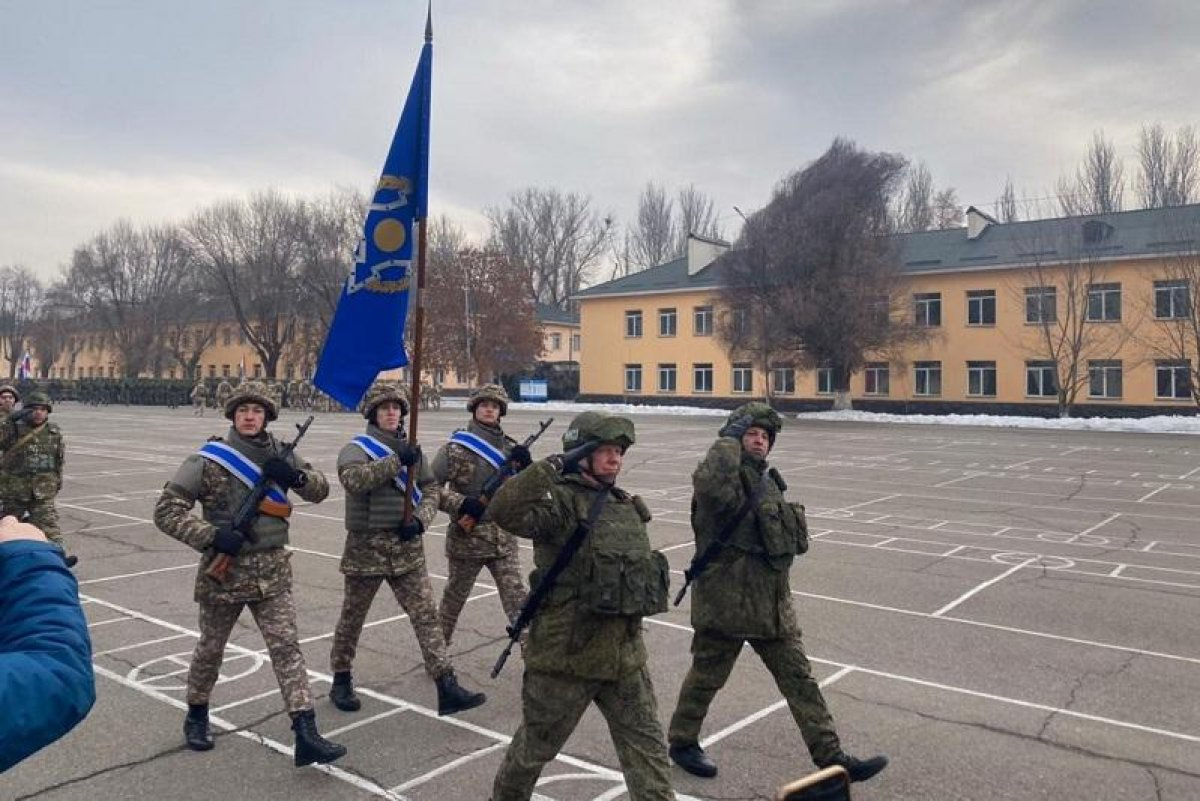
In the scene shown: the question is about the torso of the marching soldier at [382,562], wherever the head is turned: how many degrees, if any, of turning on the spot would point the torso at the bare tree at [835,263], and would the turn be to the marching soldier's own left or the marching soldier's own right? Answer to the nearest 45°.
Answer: approximately 90° to the marching soldier's own left

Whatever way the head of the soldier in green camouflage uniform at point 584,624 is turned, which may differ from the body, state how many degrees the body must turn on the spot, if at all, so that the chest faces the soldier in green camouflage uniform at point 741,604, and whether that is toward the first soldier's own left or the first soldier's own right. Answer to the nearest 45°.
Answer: approximately 90° to the first soldier's own left

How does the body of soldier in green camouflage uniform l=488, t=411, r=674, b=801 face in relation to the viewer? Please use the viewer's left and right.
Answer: facing the viewer and to the right of the viewer

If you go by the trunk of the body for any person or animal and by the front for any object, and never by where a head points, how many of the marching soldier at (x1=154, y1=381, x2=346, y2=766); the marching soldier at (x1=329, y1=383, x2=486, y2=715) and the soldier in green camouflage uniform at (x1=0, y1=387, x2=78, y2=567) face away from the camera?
0

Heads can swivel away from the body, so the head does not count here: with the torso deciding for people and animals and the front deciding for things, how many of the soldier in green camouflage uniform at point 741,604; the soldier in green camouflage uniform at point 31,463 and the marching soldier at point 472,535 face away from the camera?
0

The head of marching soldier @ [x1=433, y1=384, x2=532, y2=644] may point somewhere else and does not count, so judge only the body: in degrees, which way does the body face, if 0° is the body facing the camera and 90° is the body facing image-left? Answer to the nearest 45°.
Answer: approximately 315°

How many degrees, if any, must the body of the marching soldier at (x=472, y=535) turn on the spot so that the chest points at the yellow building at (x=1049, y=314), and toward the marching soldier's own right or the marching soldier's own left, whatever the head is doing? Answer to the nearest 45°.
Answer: approximately 90° to the marching soldier's own left

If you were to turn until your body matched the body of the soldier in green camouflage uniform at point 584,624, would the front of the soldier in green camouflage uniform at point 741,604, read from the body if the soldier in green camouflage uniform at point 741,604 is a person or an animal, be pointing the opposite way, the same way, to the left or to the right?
the same way

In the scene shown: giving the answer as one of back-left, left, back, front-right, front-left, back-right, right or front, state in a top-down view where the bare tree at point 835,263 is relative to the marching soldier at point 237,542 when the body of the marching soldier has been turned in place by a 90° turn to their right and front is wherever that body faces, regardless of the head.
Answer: back

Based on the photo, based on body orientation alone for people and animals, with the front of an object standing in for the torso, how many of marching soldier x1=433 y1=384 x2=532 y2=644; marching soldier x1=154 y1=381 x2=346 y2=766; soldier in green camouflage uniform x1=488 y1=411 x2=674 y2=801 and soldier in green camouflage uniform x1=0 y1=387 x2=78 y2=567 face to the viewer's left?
0

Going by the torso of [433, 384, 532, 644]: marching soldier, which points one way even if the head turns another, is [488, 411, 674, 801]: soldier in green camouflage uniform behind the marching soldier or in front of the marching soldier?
in front

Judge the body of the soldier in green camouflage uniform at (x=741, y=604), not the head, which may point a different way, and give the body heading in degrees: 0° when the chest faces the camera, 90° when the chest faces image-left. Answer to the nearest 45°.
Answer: approximately 315°

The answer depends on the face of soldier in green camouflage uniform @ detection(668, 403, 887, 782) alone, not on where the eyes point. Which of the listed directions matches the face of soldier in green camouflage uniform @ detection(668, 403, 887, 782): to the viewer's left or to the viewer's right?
to the viewer's left

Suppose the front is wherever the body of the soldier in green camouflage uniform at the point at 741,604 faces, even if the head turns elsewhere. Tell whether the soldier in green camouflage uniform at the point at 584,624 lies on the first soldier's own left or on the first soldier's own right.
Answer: on the first soldier's own right

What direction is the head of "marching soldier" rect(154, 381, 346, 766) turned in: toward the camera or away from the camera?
toward the camera

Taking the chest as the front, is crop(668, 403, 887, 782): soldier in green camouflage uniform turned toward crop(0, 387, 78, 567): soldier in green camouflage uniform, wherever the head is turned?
no

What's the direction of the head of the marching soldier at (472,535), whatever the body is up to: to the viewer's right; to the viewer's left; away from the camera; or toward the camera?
toward the camera
